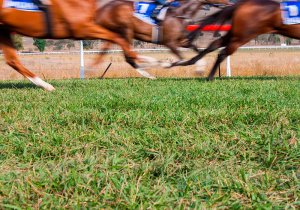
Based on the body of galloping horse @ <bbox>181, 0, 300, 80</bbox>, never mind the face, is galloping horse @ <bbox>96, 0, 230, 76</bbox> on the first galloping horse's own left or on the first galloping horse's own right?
on the first galloping horse's own left

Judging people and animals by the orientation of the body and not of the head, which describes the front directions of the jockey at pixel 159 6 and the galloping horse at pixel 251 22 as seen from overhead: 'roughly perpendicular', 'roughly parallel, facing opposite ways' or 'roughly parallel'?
roughly parallel
